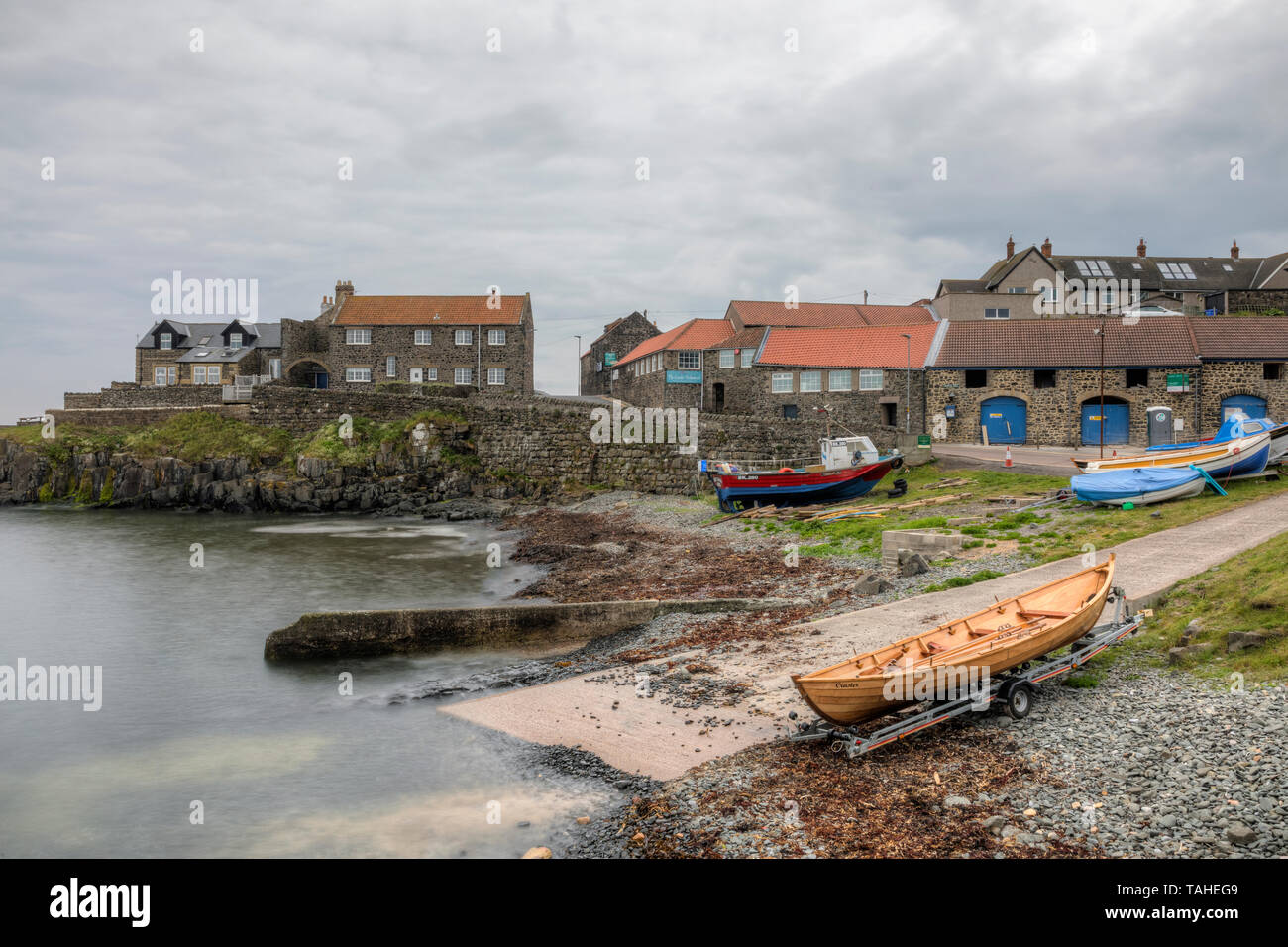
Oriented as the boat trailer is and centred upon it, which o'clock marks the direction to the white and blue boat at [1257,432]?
The white and blue boat is roughly at 11 o'clock from the boat trailer.

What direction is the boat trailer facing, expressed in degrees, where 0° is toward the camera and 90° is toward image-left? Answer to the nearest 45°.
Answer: approximately 225°

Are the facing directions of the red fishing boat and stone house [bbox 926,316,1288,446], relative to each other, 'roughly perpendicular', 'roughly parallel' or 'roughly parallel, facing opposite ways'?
roughly perpendicular

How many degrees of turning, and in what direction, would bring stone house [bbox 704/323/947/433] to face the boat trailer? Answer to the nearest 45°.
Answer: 0° — it already faces it

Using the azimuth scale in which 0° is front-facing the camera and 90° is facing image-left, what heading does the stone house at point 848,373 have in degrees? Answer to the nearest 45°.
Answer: approximately 0°

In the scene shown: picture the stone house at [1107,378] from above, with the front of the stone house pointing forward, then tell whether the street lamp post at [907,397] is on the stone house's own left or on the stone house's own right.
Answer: on the stone house's own right

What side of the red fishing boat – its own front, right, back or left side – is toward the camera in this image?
right

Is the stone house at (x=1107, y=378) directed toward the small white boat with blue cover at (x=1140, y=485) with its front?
yes
